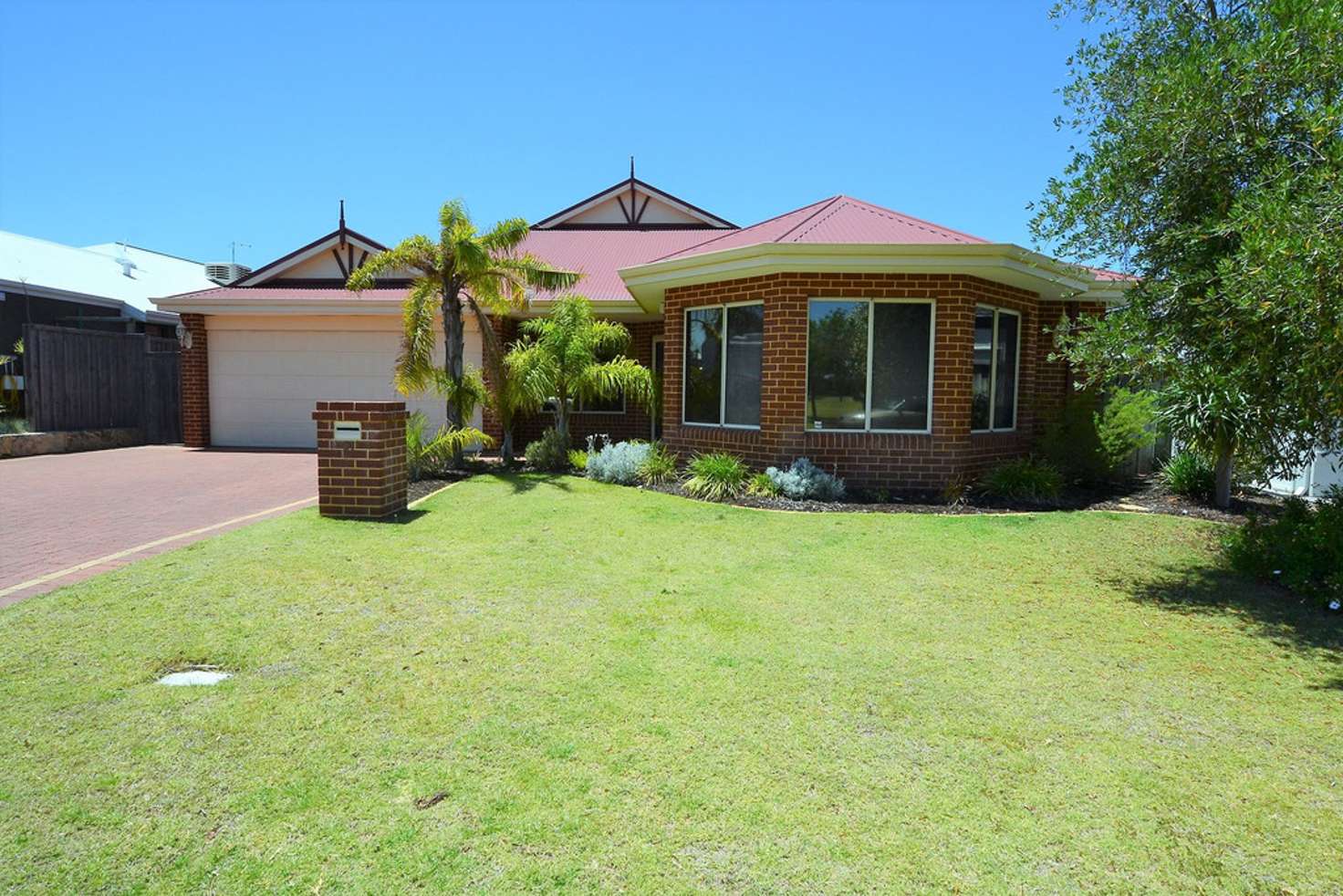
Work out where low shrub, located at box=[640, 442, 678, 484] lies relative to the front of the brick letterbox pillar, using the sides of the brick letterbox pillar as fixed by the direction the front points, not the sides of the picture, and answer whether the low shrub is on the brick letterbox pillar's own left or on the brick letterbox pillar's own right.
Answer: on the brick letterbox pillar's own left

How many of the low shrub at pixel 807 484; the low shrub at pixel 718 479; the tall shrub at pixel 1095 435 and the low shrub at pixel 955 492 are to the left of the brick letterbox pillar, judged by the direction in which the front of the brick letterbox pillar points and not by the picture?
4

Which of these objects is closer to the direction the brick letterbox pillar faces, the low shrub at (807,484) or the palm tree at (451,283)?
the low shrub

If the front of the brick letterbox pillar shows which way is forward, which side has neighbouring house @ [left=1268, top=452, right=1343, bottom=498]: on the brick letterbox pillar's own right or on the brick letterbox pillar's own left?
on the brick letterbox pillar's own left

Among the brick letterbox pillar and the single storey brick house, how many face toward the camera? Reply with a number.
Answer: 2

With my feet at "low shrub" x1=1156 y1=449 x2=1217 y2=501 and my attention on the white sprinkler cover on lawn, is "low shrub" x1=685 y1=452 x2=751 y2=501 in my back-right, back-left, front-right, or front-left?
front-right

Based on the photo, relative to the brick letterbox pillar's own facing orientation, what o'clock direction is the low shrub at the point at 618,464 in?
The low shrub is roughly at 8 o'clock from the brick letterbox pillar.

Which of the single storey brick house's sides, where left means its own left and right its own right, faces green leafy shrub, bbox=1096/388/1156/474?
left

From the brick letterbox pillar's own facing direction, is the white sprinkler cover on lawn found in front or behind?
in front

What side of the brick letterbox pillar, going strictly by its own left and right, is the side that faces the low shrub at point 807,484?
left

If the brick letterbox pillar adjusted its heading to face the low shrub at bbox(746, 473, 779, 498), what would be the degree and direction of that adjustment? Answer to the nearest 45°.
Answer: approximately 90° to its left

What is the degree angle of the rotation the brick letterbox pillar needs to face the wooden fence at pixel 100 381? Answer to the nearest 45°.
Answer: approximately 135° to its right

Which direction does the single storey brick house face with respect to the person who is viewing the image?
facing the viewer
